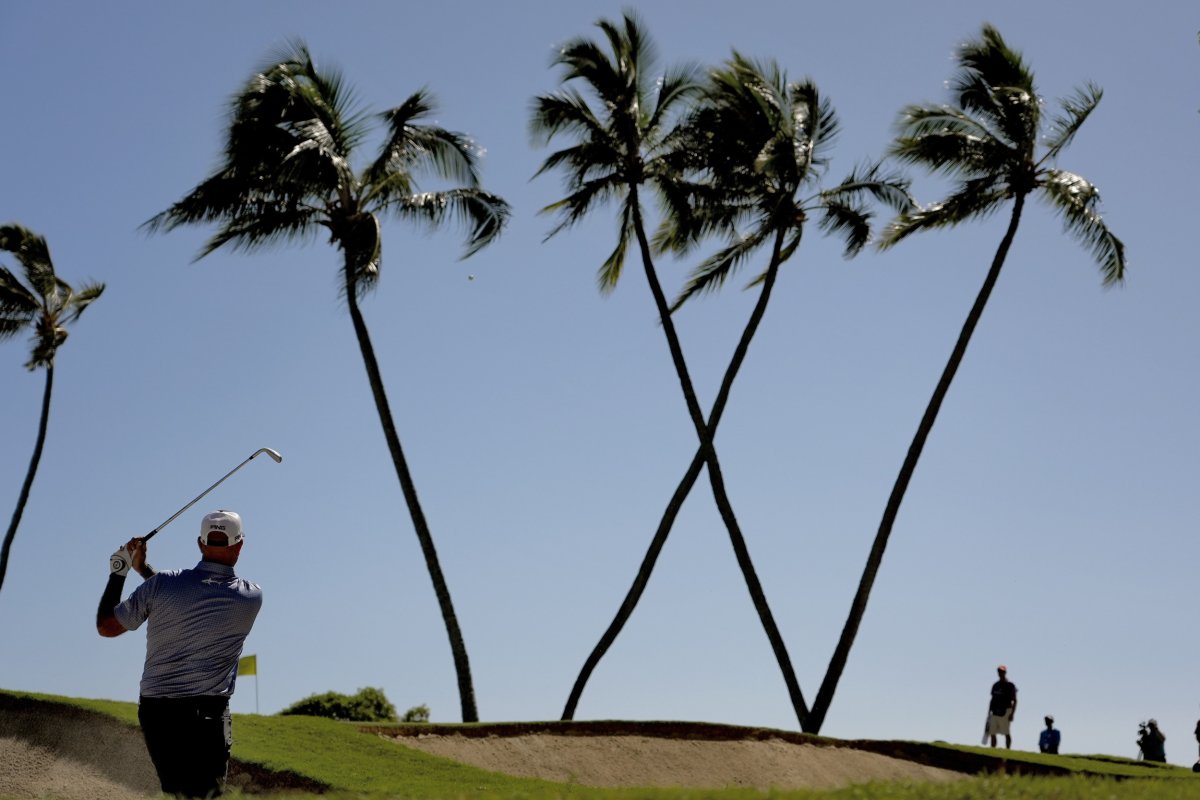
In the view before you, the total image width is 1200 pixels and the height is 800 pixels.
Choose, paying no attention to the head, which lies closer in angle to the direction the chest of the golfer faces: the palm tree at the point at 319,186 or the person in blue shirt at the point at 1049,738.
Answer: the palm tree

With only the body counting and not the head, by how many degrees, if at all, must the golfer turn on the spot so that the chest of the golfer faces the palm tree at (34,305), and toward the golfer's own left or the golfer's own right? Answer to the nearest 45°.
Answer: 0° — they already face it

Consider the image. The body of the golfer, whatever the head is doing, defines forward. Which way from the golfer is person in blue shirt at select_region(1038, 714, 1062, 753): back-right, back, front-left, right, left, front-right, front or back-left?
front-right

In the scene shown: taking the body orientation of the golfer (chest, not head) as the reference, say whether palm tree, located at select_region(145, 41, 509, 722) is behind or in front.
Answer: in front

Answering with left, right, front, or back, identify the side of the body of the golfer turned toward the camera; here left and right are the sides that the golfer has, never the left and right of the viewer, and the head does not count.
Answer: back

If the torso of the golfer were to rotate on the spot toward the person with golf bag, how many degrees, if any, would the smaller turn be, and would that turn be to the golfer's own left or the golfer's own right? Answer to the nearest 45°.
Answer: approximately 45° to the golfer's own right

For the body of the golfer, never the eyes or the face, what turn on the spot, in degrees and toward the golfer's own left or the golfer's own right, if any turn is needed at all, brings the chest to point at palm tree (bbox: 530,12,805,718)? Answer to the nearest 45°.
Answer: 0° — they already face it

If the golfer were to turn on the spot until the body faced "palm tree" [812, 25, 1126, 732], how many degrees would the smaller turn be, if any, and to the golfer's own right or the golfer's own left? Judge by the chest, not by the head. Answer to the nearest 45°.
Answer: approximately 45° to the golfer's own right

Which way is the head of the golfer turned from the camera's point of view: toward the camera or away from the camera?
away from the camera
